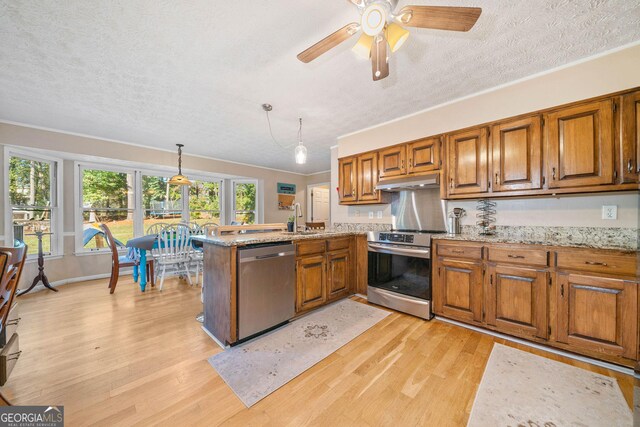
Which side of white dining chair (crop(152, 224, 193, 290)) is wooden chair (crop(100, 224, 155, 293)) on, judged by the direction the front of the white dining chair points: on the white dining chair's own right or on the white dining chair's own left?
on the white dining chair's own left

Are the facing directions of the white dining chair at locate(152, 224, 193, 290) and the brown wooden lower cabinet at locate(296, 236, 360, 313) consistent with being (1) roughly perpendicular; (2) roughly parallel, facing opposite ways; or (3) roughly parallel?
roughly parallel, facing opposite ways

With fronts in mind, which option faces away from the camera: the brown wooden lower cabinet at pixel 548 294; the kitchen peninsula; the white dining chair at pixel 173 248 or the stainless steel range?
the white dining chair

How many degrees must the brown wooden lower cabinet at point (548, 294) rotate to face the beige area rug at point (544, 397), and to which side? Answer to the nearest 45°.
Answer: approximately 45° to its left

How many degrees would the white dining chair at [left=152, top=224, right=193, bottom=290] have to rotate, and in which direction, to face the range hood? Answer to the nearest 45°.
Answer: approximately 135° to its right

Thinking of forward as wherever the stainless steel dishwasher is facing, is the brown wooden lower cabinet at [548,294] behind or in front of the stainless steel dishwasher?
in front

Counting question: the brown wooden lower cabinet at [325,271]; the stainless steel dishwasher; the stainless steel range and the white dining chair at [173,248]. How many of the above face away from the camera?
1

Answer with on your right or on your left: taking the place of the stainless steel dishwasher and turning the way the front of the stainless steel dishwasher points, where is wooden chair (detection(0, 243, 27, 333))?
on your right

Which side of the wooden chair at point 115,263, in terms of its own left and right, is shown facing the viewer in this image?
right

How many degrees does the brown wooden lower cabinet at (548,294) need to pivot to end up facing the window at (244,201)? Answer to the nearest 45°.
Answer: approximately 45° to its right

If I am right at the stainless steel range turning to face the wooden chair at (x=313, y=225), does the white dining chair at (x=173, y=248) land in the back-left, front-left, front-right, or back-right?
front-left

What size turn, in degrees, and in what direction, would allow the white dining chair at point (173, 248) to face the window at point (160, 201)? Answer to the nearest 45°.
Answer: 0° — it already faces it

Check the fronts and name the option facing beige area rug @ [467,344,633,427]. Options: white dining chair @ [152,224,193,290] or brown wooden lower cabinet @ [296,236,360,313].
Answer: the brown wooden lower cabinet

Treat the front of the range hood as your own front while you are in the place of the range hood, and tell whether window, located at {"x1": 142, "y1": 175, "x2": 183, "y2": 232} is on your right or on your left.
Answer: on your right

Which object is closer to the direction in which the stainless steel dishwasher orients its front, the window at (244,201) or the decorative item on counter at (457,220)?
the decorative item on counter

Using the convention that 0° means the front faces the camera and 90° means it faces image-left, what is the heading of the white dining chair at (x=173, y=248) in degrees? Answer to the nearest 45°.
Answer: approximately 180°

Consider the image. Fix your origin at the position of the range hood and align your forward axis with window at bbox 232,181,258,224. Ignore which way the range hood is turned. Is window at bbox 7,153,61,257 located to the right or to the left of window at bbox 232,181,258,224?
left

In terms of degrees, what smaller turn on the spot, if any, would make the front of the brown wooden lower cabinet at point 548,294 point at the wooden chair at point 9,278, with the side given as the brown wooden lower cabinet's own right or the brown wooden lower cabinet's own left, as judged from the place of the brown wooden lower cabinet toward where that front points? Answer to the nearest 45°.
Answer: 0° — it already faces it

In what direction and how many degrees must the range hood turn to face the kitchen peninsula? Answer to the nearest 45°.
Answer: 0° — it already faces it
